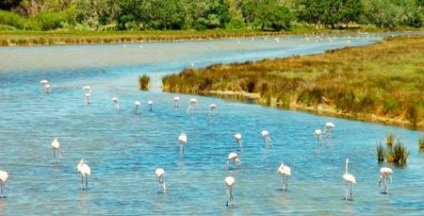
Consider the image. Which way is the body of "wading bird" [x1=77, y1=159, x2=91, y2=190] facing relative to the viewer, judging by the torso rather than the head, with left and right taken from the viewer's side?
facing the viewer and to the left of the viewer

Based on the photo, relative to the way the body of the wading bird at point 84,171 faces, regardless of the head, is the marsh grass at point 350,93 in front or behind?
behind

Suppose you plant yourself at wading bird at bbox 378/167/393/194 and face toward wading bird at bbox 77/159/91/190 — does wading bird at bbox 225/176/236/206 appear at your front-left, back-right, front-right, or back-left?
front-left

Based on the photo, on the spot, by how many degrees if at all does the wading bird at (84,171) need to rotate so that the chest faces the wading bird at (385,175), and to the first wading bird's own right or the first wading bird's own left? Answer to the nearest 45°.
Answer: approximately 135° to the first wading bird's own left

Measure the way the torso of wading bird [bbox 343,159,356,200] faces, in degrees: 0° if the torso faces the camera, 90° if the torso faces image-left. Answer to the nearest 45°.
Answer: approximately 90°

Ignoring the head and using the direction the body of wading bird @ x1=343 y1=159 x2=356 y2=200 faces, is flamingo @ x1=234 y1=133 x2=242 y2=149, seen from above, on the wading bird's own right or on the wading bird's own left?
on the wading bird's own right

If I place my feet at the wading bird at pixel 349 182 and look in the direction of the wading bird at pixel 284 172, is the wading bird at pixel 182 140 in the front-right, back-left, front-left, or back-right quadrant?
front-right

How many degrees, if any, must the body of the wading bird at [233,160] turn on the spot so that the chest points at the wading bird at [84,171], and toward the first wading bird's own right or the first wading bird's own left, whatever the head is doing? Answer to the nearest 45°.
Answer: approximately 45° to the first wading bird's own left

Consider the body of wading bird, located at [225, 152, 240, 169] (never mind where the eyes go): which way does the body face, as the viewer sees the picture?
to the viewer's left

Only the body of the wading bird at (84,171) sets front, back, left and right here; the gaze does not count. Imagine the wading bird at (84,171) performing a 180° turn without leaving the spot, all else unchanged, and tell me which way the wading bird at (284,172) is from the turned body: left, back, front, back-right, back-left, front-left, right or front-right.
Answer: front-right
